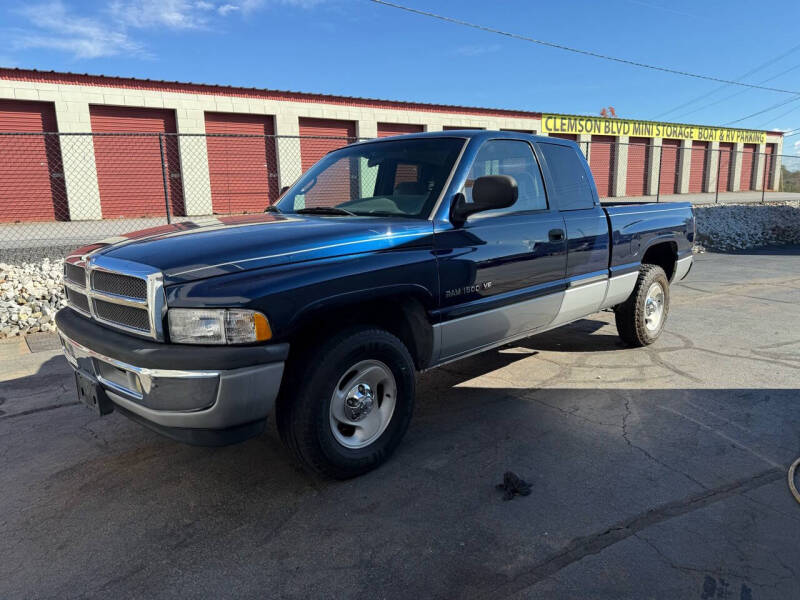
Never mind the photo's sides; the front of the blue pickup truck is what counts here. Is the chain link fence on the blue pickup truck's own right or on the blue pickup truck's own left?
on the blue pickup truck's own right

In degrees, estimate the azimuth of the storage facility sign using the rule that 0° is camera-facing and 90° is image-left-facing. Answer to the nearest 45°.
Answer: approximately 315°

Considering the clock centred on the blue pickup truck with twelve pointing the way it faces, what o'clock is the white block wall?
The white block wall is roughly at 4 o'clock from the blue pickup truck.

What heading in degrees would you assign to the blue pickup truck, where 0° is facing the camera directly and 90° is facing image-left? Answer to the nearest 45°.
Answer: approximately 45°

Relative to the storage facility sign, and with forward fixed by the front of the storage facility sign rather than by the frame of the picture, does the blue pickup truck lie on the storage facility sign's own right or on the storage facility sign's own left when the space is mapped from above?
on the storage facility sign's own right
